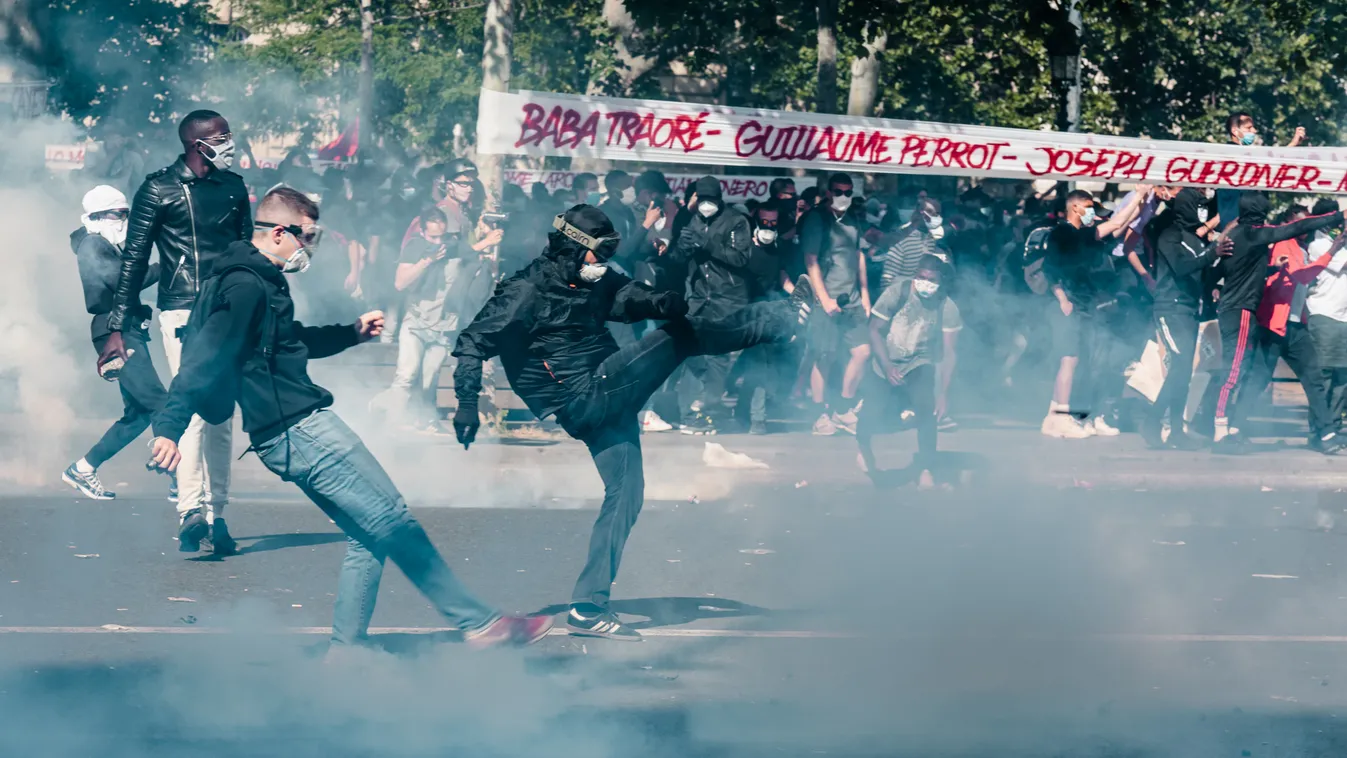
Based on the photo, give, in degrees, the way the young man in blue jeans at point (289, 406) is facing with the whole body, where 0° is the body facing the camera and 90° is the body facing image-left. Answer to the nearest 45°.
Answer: approximately 270°

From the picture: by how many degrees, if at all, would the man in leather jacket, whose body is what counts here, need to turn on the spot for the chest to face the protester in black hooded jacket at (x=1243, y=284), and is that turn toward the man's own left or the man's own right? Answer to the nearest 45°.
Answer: approximately 45° to the man's own left

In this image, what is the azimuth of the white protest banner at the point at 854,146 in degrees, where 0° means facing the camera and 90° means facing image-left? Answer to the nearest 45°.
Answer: approximately 0°

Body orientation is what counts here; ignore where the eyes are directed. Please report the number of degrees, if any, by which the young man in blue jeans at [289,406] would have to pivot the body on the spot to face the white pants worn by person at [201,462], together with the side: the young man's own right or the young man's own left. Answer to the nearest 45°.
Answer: approximately 90° to the young man's own left

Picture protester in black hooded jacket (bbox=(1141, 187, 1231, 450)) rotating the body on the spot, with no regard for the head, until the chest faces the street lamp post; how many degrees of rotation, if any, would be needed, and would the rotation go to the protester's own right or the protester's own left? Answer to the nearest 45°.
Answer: approximately 135° to the protester's own left

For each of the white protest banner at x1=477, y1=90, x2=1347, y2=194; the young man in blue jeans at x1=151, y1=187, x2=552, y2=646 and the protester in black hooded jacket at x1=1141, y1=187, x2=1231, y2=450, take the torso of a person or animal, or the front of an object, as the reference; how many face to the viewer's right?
2

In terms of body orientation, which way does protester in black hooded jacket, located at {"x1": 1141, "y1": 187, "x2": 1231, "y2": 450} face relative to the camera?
to the viewer's right

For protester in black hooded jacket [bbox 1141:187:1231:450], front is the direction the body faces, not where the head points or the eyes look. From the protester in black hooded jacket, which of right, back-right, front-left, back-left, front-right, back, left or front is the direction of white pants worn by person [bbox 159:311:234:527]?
back-right

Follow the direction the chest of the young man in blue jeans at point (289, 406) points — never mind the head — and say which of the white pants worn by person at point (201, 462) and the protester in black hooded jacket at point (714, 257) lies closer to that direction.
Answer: the protester in black hooded jacket

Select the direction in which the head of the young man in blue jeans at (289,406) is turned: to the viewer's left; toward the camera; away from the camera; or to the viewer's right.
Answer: to the viewer's right

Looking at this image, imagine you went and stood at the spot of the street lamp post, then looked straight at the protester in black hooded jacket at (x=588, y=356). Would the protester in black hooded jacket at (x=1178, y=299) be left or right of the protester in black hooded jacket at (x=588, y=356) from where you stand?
left
